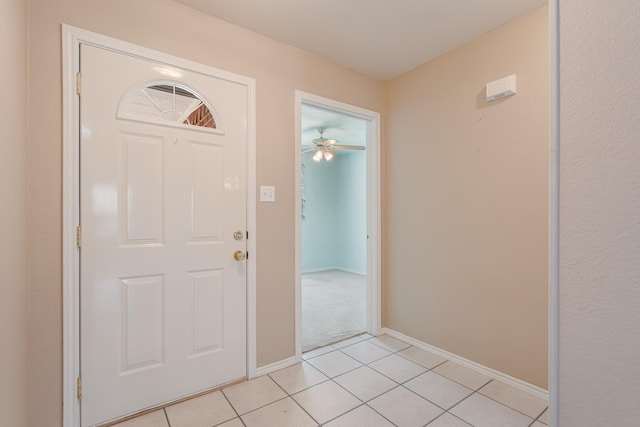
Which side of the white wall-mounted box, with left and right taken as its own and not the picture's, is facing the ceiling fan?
right

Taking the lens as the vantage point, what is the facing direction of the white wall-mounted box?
facing the viewer and to the left of the viewer

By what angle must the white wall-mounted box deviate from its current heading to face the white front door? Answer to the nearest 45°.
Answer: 0° — it already faces it

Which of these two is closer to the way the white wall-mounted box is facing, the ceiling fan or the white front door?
the white front door
